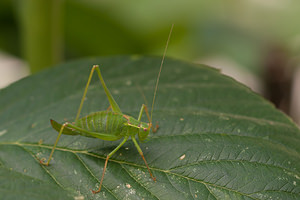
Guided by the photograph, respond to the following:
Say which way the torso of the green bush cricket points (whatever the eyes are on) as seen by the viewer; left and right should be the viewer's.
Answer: facing to the right of the viewer
